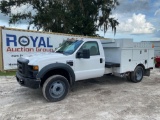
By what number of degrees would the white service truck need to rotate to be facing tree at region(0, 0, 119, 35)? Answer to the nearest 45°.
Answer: approximately 135° to its right

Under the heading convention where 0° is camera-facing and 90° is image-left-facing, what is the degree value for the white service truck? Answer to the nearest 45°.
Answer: approximately 45°
